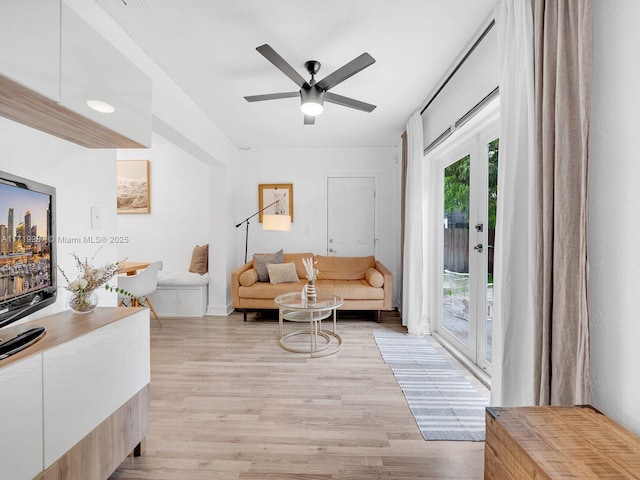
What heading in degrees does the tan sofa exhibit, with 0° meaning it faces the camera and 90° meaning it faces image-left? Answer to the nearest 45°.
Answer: approximately 0°

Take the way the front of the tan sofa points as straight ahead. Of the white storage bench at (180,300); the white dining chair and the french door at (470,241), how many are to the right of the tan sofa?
2

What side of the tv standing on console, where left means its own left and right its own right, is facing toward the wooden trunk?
front

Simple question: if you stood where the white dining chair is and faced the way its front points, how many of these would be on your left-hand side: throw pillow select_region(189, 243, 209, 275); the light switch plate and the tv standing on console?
2

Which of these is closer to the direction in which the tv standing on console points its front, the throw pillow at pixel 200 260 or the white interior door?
the white interior door

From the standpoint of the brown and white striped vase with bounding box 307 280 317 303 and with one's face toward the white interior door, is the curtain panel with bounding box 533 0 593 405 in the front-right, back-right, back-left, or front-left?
back-right

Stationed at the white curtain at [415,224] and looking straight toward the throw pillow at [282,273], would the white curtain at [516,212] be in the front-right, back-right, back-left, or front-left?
back-left

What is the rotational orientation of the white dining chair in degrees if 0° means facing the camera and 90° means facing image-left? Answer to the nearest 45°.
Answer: approximately 90°

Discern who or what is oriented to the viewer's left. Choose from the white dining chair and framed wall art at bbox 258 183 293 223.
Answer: the white dining chair

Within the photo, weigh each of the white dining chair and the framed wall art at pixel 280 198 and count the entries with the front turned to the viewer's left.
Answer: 1

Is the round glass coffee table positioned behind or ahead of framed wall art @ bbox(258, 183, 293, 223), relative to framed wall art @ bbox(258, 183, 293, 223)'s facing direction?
ahead

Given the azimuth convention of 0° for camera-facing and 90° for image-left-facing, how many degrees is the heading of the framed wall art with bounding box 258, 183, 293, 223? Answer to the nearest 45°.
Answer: approximately 0°

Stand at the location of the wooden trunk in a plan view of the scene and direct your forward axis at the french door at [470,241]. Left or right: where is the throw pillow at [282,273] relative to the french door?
left

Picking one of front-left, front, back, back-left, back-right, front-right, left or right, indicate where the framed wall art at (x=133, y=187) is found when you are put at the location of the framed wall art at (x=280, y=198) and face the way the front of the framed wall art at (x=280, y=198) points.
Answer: right

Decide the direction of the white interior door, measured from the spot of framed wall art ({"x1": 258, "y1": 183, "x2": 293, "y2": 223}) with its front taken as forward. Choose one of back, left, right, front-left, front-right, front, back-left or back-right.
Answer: left

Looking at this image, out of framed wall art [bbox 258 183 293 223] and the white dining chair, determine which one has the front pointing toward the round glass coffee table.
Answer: the framed wall art
